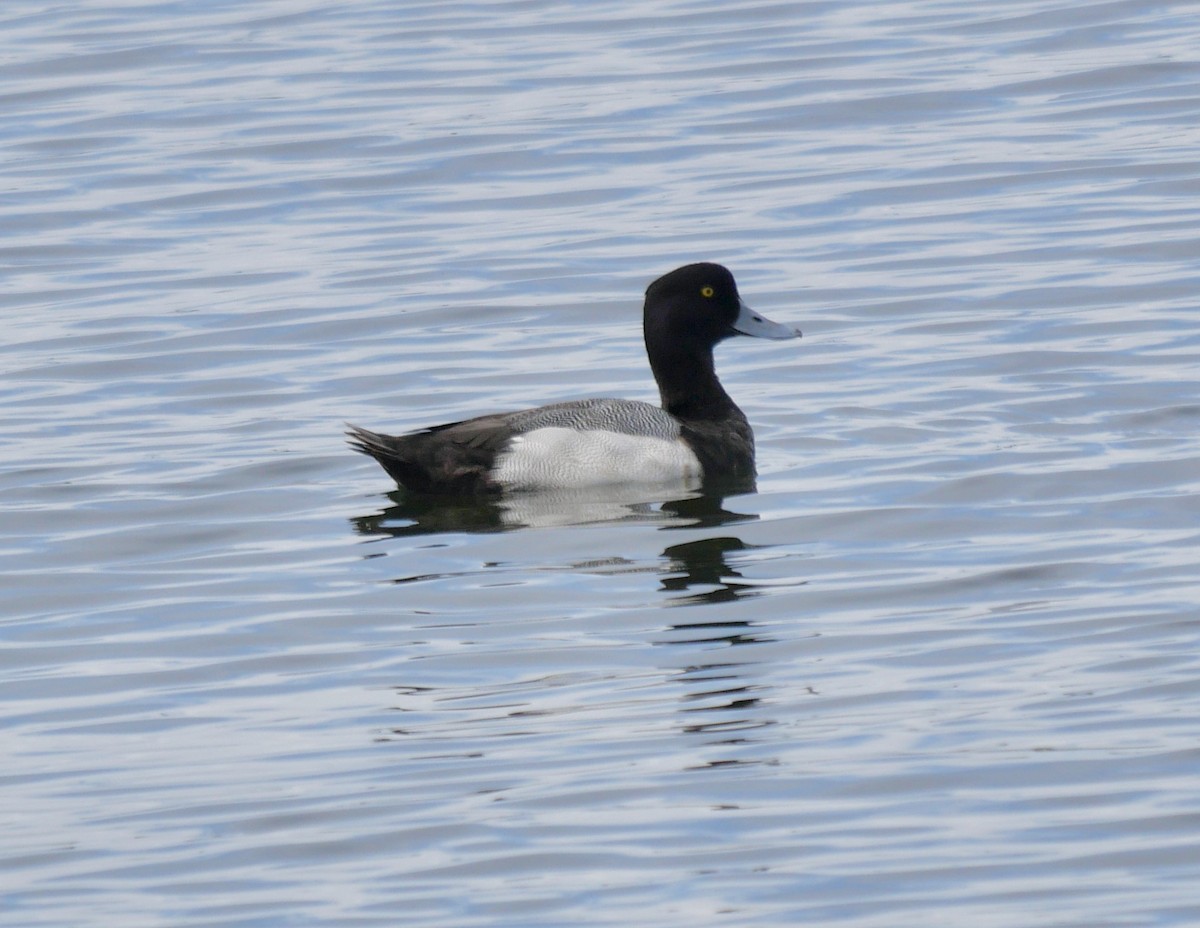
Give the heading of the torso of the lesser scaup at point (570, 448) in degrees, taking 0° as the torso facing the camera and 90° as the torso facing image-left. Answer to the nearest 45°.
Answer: approximately 270°
